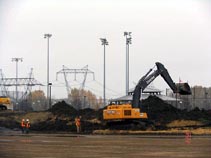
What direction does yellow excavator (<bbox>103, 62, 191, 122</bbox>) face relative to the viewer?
to the viewer's right
